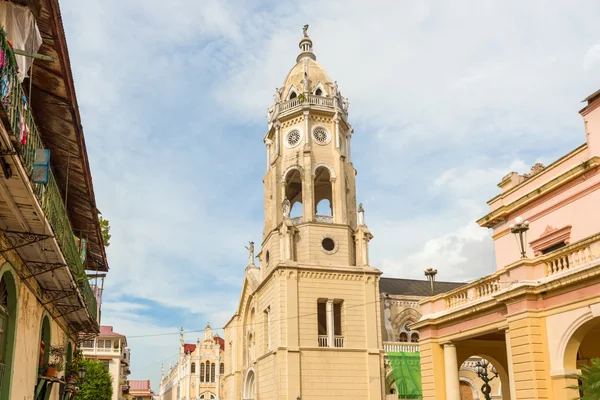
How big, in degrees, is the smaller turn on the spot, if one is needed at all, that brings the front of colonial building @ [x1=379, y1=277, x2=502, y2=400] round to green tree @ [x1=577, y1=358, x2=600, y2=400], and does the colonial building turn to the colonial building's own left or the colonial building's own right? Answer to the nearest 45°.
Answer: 0° — it already faces it

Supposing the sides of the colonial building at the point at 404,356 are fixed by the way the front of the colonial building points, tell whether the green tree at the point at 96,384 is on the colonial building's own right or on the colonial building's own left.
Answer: on the colonial building's own right

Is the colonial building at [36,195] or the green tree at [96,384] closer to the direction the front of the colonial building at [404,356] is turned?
the colonial building

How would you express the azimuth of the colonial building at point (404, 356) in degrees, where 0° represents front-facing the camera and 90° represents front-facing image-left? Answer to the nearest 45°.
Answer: approximately 0°

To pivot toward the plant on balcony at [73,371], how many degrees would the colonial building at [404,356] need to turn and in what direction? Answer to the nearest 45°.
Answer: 0° — it already faces it

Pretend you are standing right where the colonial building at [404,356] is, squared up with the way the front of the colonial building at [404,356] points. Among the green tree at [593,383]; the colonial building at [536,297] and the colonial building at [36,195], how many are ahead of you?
3
